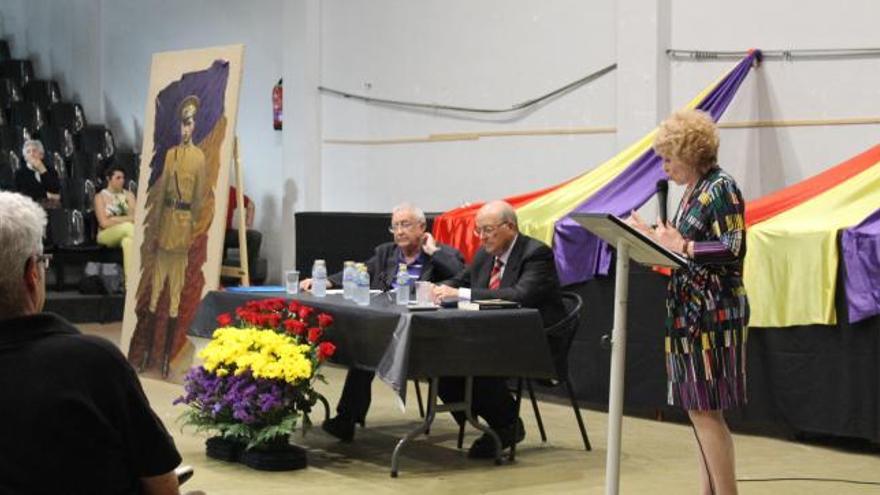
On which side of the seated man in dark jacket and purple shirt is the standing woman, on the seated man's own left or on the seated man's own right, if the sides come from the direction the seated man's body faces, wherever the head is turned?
on the seated man's own left

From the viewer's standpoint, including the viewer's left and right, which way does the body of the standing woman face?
facing to the left of the viewer

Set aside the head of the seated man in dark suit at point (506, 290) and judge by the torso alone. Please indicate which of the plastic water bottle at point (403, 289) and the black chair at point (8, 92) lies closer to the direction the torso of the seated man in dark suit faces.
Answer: the plastic water bottle

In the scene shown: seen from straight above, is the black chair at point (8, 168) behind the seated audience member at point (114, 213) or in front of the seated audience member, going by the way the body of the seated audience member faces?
behind

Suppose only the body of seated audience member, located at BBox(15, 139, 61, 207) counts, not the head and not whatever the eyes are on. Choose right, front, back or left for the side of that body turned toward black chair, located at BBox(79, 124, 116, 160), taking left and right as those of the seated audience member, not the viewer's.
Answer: left

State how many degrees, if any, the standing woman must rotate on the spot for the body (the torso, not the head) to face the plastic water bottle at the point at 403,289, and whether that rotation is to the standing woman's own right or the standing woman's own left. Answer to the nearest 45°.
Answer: approximately 45° to the standing woman's own right

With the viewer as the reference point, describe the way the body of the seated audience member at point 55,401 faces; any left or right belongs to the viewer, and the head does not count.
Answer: facing away from the viewer and to the right of the viewer
